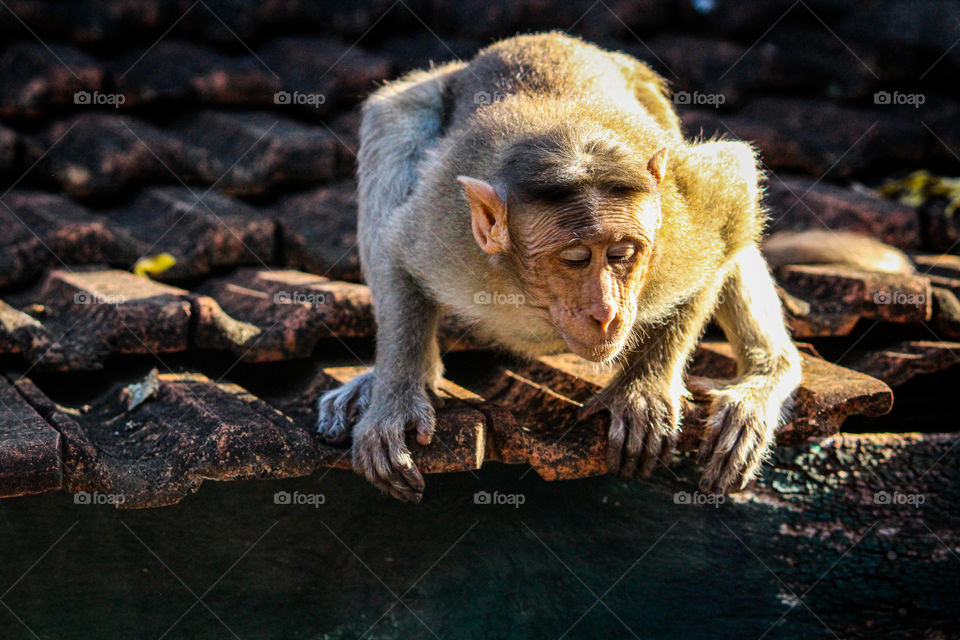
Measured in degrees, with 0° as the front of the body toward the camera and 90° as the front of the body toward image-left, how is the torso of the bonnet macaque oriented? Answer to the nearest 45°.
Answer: approximately 0°

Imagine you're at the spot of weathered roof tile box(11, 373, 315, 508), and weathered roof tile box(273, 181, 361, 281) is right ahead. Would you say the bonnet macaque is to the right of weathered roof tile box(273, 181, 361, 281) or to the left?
right

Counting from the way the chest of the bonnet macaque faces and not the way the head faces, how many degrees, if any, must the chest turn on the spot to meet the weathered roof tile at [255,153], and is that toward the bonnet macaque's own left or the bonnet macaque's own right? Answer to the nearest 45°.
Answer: approximately 135° to the bonnet macaque's own right

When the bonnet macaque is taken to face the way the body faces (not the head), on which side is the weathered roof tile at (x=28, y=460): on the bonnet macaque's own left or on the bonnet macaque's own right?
on the bonnet macaque's own right

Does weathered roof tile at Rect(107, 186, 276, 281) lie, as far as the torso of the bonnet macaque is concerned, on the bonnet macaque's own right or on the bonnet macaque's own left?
on the bonnet macaque's own right

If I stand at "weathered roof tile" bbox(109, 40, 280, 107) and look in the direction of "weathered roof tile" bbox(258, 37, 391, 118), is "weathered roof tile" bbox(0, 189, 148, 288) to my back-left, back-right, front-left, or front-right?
back-right

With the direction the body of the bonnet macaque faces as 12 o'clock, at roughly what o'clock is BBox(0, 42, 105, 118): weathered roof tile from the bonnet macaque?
The weathered roof tile is roughly at 4 o'clock from the bonnet macaque.

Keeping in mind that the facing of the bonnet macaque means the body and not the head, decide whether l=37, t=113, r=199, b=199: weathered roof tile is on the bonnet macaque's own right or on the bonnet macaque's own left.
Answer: on the bonnet macaque's own right

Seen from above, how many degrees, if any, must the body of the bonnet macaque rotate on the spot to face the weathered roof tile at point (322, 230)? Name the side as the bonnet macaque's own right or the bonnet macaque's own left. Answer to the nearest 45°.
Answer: approximately 135° to the bonnet macaque's own right

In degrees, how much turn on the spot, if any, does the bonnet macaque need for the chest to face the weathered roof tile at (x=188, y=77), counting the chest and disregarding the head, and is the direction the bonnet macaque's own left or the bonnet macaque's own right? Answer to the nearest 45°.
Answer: approximately 135° to the bonnet macaque's own right
